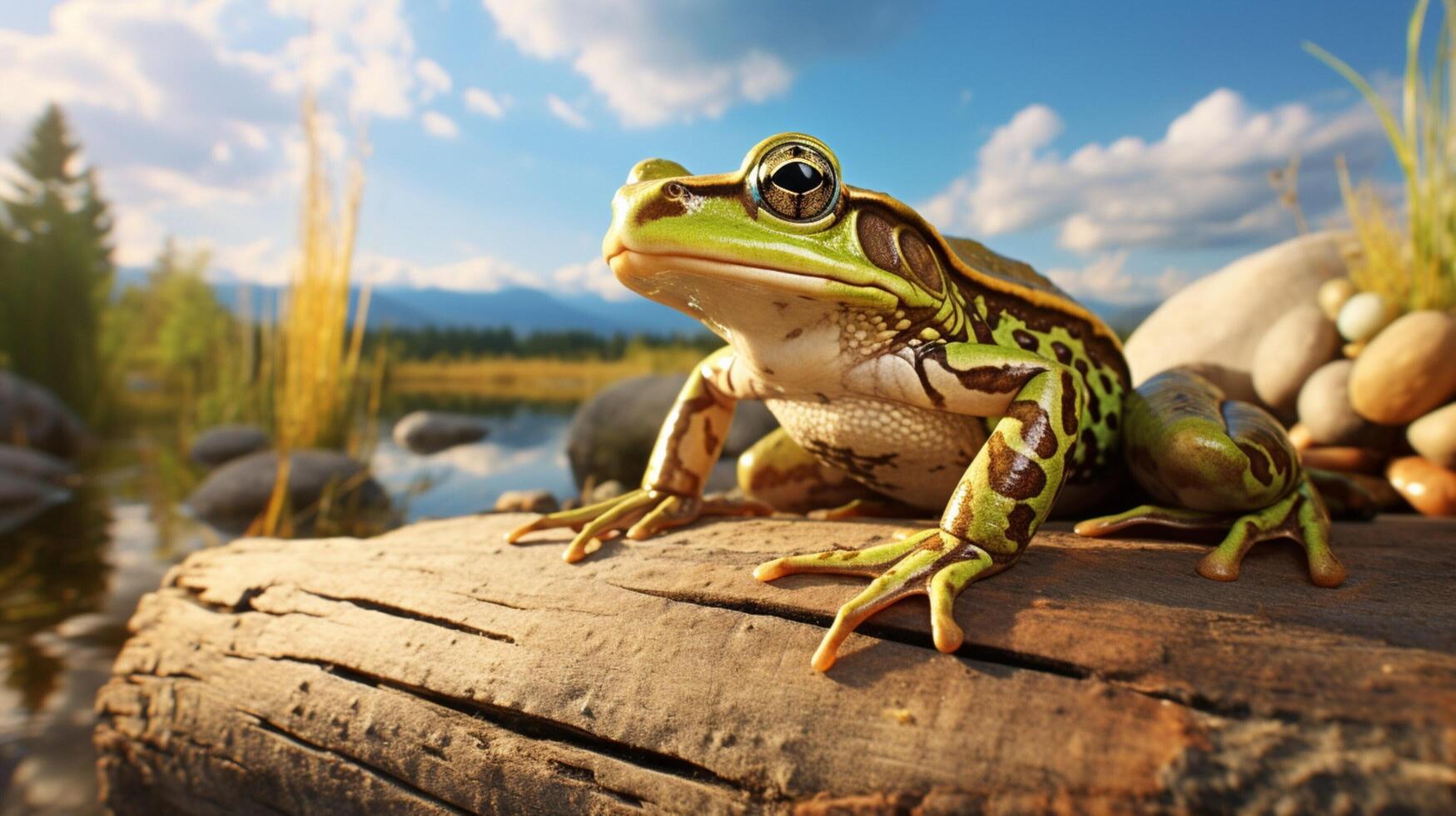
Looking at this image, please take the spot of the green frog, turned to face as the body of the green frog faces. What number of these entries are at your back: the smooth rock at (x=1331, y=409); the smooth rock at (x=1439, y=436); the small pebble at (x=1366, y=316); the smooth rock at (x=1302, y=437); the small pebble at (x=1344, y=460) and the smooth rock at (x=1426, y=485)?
6

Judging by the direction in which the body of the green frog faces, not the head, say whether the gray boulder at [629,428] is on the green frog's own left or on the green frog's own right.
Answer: on the green frog's own right

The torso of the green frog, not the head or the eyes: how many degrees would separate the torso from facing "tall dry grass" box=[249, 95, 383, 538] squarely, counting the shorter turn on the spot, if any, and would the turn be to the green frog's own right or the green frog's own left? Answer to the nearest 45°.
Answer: approximately 90° to the green frog's own right

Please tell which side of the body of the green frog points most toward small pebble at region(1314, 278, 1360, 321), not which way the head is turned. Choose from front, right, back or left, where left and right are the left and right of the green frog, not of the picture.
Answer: back

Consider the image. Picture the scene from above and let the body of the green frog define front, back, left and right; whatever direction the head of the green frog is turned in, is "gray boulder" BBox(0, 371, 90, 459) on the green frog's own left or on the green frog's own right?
on the green frog's own right

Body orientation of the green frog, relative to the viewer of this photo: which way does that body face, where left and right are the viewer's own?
facing the viewer and to the left of the viewer

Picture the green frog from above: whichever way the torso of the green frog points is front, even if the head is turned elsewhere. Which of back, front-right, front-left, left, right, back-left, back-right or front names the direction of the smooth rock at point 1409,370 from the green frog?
back

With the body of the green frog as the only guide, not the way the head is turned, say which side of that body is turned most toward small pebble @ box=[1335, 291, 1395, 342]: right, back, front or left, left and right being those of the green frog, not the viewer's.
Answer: back

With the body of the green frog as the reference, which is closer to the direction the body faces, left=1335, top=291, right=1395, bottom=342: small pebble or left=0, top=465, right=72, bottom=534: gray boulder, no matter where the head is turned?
the gray boulder

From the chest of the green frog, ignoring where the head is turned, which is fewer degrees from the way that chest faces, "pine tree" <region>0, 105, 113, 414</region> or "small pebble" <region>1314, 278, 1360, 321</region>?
the pine tree

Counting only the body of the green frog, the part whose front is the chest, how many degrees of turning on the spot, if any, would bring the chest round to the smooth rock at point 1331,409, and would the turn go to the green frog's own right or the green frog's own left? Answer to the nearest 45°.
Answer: approximately 180°
